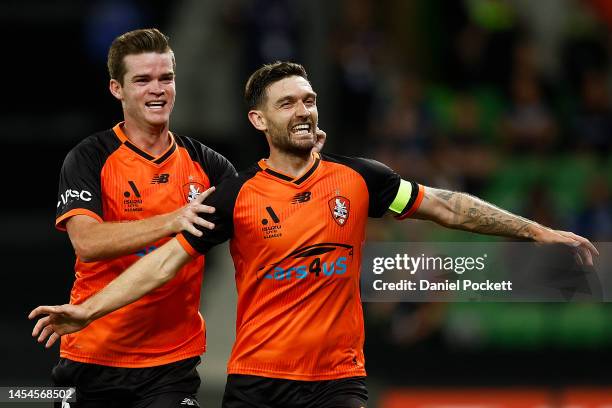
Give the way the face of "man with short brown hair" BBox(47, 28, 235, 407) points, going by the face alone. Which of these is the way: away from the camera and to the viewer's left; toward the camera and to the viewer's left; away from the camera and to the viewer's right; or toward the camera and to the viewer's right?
toward the camera and to the viewer's right

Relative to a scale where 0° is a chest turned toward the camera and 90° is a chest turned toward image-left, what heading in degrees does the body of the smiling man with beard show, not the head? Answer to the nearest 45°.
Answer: approximately 0°

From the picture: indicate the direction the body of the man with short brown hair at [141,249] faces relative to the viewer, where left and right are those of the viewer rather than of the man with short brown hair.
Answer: facing the viewer and to the right of the viewer

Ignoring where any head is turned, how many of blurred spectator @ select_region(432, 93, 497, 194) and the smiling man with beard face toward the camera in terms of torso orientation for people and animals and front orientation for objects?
2

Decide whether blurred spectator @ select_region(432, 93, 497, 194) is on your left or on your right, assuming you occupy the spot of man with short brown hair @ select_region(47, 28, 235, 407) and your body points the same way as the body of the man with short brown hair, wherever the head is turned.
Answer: on your left
